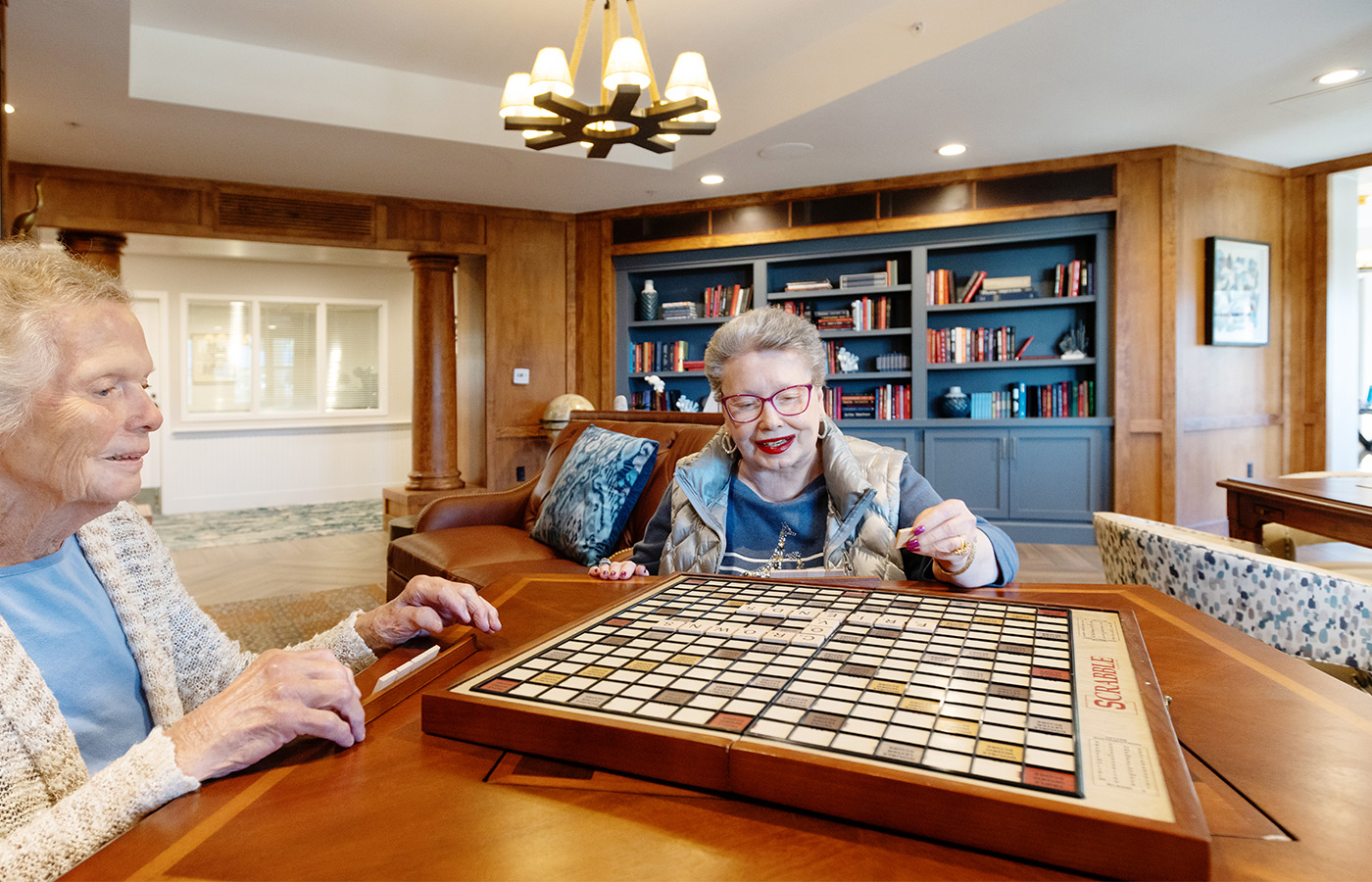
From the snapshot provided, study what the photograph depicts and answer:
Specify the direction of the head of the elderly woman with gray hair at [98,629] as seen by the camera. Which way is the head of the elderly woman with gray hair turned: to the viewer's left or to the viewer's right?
to the viewer's right

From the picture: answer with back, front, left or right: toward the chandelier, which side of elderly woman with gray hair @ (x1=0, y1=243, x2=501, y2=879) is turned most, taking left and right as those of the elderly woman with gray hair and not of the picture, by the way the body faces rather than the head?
left

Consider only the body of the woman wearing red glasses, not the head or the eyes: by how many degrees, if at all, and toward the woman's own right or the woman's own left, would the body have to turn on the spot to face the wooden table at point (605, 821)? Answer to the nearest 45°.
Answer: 0° — they already face it

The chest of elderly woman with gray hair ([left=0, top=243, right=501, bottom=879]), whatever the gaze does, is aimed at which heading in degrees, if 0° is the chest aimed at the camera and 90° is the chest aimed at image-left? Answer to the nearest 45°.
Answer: approximately 315°

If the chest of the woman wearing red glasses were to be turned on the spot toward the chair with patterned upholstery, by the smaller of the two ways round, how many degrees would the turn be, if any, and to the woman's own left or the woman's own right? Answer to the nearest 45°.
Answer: approximately 90° to the woman's own left
